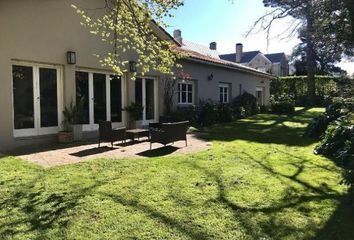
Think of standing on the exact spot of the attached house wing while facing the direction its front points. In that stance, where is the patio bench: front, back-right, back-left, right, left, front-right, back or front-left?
front-right

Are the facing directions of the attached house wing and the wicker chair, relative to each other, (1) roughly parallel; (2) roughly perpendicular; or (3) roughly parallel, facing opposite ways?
roughly perpendicular

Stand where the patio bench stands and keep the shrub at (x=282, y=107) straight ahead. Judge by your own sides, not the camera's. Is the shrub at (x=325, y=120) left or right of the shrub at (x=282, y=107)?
right

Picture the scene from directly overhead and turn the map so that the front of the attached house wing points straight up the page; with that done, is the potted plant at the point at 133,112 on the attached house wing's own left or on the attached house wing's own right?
on the attached house wing's own right

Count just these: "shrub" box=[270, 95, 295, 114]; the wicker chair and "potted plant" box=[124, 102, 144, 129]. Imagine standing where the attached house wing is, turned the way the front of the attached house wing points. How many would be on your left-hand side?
1

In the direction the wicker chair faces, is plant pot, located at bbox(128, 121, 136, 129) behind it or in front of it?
in front

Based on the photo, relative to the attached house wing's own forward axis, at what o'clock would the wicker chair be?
The wicker chair is roughly at 2 o'clock from the attached house wing.

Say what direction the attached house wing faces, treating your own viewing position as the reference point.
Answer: facing the viewer and to the right of the viewer

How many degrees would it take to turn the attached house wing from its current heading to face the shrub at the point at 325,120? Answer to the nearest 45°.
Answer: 0° — it already faces it

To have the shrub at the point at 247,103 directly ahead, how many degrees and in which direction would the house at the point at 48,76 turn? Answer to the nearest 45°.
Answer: approximately 90° to its left

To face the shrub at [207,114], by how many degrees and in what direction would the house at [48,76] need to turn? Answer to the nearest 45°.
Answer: approximately 90° to its left
